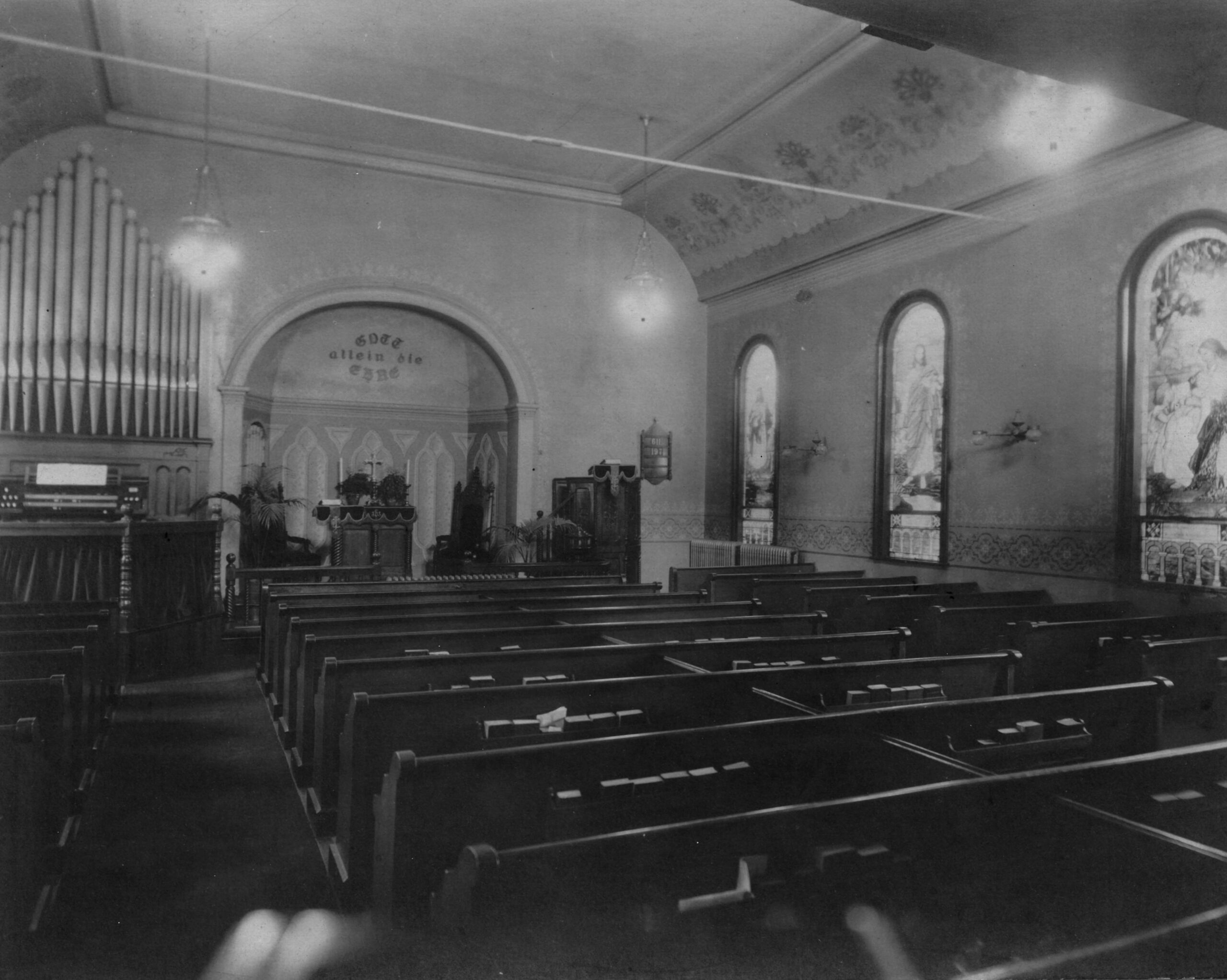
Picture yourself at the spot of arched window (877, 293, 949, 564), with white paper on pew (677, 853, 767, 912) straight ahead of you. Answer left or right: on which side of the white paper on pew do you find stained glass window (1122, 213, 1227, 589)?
left

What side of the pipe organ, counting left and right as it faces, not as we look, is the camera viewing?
front

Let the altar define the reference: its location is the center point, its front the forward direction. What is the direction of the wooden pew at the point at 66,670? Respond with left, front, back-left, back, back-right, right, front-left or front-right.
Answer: front

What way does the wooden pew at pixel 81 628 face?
away from the camera

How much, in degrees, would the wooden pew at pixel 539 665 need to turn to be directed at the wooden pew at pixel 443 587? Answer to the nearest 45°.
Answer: approximately 45° to its right

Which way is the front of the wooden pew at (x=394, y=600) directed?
away from the camera

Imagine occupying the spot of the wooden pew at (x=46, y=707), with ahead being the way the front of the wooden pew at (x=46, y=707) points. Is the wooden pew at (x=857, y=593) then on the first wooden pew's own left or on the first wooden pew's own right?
on the first wooden pew's own right

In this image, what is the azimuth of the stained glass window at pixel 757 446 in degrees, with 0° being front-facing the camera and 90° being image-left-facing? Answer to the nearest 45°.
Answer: approximately 45°

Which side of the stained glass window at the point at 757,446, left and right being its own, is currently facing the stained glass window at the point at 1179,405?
left

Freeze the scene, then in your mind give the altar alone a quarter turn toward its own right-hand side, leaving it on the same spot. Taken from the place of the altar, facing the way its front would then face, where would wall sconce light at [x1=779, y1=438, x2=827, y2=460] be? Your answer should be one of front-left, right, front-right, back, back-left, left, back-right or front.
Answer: back

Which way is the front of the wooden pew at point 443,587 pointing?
away from the camera

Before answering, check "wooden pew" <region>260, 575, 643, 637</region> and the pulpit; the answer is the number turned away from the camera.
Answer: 1

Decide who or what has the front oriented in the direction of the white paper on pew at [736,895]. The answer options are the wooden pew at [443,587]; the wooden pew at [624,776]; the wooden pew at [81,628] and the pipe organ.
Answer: the pipe organ

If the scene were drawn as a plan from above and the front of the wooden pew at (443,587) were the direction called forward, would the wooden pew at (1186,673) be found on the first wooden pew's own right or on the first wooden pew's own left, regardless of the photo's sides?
on the first wooden pew's own right

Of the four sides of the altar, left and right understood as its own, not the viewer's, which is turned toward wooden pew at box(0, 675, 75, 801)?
front

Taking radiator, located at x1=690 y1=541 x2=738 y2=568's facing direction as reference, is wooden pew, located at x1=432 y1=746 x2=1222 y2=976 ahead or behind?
ahead

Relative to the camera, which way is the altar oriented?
toward the camera
